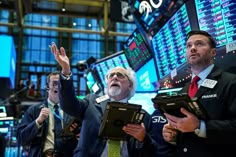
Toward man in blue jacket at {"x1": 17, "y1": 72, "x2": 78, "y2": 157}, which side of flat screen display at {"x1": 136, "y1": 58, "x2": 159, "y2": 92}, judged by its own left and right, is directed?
front

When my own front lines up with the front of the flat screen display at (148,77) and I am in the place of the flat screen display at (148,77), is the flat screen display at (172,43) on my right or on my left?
on my left

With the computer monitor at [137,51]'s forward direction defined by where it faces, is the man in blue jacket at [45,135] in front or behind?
in front

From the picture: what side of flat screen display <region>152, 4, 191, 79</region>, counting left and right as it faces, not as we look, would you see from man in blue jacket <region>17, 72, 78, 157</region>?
front

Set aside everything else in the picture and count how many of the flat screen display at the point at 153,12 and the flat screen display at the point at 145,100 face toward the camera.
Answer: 2

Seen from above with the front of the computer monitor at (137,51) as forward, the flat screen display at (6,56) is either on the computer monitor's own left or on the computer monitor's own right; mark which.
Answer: on the computer monitor's own right

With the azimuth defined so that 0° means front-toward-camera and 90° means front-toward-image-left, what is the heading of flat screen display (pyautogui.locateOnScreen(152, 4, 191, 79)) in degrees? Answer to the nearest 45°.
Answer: approximately 45°

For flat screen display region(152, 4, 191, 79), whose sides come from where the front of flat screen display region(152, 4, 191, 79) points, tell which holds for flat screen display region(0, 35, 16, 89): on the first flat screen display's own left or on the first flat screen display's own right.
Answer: on the first flat screen display's own right

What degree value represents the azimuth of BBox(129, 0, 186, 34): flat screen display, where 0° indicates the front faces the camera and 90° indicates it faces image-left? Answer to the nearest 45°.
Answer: approximately 0°

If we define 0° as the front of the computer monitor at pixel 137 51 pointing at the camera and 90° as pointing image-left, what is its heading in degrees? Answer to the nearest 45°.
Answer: approximately 45°
